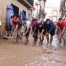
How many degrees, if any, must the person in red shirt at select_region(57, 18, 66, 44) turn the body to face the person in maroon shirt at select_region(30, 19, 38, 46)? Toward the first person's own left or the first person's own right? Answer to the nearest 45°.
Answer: approximately 45° to the first person's own right

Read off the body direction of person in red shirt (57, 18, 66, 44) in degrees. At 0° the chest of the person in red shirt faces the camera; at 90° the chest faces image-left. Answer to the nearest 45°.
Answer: approximately 45°

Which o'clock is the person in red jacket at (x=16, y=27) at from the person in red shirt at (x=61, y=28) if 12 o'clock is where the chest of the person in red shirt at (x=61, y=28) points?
the person in red jacket at (x=16, y=27) is roughly at 3 o'clock from the person in red shirt at (x=61, y=28).

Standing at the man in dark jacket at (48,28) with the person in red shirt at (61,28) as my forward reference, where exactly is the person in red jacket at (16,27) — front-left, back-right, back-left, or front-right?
back-left
